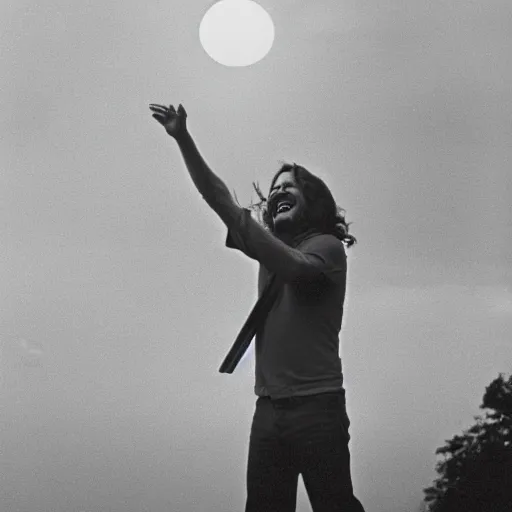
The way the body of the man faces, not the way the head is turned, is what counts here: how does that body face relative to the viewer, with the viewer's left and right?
facing the viewer and to the left of the viewer

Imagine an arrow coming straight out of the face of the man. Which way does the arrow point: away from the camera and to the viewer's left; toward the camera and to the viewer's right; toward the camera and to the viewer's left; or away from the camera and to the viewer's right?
toward the camera and to the viewer's left

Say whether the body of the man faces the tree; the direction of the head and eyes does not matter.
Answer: no
